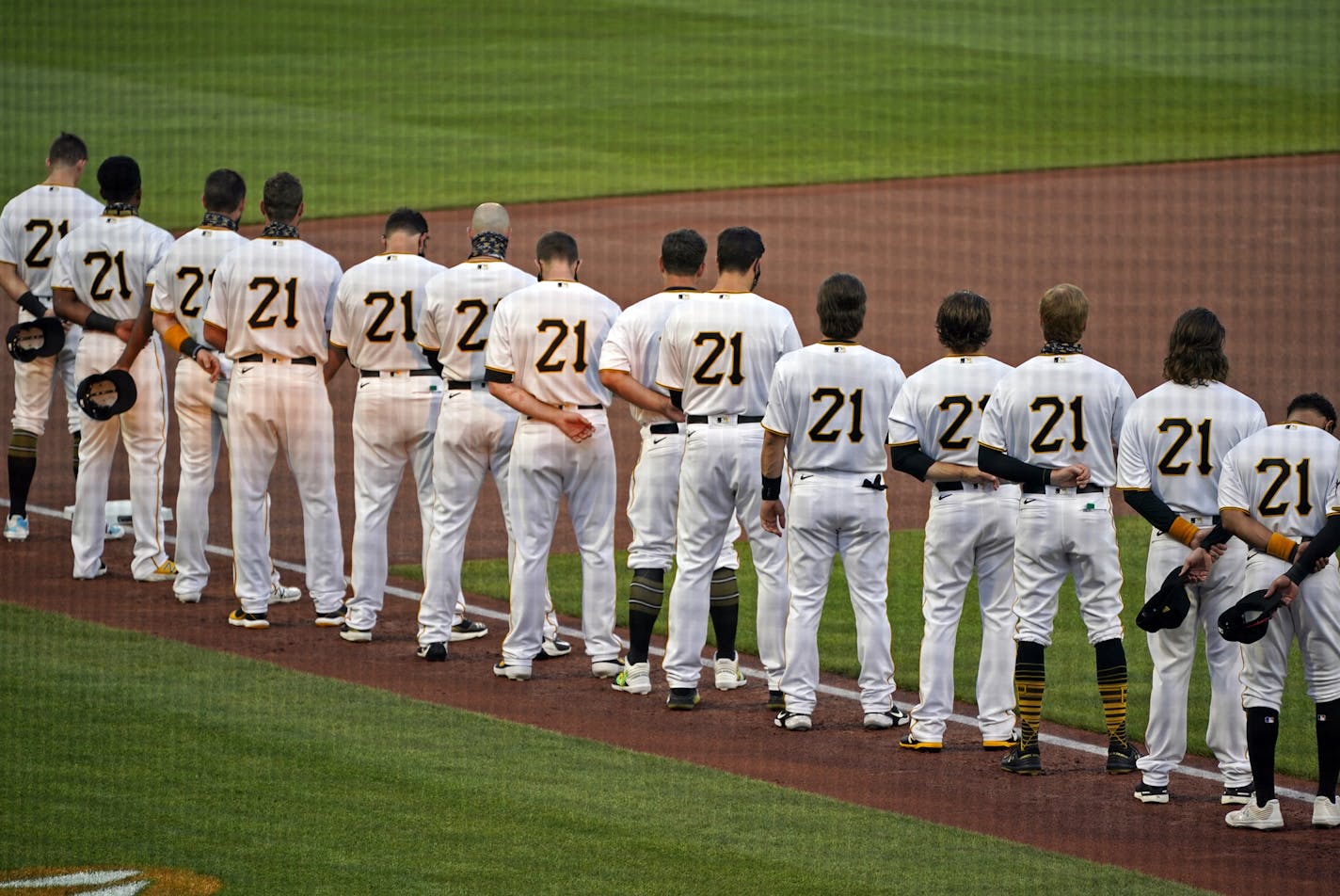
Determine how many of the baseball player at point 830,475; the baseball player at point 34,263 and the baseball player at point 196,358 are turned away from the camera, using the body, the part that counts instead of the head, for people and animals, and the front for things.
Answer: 3

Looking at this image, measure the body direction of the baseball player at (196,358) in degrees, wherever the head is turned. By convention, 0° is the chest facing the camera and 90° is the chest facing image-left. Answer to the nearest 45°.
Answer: approximately 180°

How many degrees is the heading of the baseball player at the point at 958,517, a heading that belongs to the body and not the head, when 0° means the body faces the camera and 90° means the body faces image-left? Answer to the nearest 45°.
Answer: approximately 180°

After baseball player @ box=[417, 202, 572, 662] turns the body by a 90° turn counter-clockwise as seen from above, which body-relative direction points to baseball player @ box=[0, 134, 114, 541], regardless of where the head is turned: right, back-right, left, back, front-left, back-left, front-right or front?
front-right

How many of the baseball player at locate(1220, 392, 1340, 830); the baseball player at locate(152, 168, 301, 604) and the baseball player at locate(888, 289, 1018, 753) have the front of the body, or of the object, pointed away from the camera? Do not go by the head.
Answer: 3

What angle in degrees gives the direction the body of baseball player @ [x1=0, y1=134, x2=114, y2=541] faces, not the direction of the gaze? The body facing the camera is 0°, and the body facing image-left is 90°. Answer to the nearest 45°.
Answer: approximately 180°

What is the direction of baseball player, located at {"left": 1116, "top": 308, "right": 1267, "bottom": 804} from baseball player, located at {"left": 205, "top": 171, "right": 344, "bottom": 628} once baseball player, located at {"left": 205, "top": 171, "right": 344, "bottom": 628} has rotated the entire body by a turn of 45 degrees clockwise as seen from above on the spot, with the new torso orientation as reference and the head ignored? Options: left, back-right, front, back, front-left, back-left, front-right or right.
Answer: right

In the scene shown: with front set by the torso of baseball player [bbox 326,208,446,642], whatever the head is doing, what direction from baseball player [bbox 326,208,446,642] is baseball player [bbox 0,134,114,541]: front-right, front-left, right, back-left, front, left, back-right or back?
front-left

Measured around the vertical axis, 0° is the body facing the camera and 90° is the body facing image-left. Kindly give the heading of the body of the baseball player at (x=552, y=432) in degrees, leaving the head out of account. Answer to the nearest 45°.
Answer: approximately 180°

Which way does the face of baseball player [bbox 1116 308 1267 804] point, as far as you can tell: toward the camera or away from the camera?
away from the camera

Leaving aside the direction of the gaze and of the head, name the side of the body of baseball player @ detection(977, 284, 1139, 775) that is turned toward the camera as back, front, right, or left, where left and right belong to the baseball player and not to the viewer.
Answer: back

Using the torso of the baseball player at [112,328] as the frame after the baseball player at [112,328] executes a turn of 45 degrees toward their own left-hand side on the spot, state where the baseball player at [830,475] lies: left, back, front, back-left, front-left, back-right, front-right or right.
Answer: back

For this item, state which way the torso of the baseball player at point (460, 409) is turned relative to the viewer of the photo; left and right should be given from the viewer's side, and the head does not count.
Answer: facing away from the viewer

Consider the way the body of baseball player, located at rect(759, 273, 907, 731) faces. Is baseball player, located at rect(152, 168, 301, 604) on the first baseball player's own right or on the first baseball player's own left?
on the first baseball player's own left

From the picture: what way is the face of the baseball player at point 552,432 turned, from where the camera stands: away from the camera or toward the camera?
away from the camera
